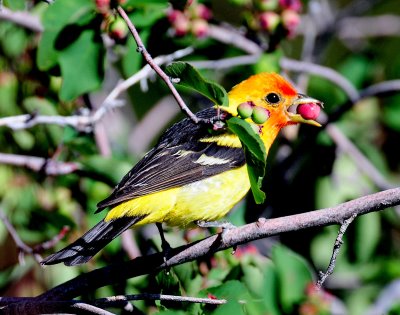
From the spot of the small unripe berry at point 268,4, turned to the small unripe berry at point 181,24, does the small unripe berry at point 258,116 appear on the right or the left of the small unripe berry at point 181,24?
left

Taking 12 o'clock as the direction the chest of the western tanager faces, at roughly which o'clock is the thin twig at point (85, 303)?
The thin twig is roughly at 6 o'clock from the western tanager.

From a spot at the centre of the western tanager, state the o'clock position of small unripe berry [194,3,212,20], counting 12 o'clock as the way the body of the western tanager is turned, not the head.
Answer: The small unripe berry is roughly at 10 o'clock from the western tanager.

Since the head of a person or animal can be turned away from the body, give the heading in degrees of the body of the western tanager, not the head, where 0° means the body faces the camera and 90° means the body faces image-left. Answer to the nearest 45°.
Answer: approximately 270°

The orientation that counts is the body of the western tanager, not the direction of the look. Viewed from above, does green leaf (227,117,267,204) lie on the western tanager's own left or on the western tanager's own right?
on the western tanager's own right

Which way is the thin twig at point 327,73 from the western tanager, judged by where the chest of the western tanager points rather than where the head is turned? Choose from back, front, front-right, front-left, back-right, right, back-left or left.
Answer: front-left

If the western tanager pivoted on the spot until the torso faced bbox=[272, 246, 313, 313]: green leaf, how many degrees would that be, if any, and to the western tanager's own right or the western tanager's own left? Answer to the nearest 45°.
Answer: approximately 45° to the western tanager's own right
